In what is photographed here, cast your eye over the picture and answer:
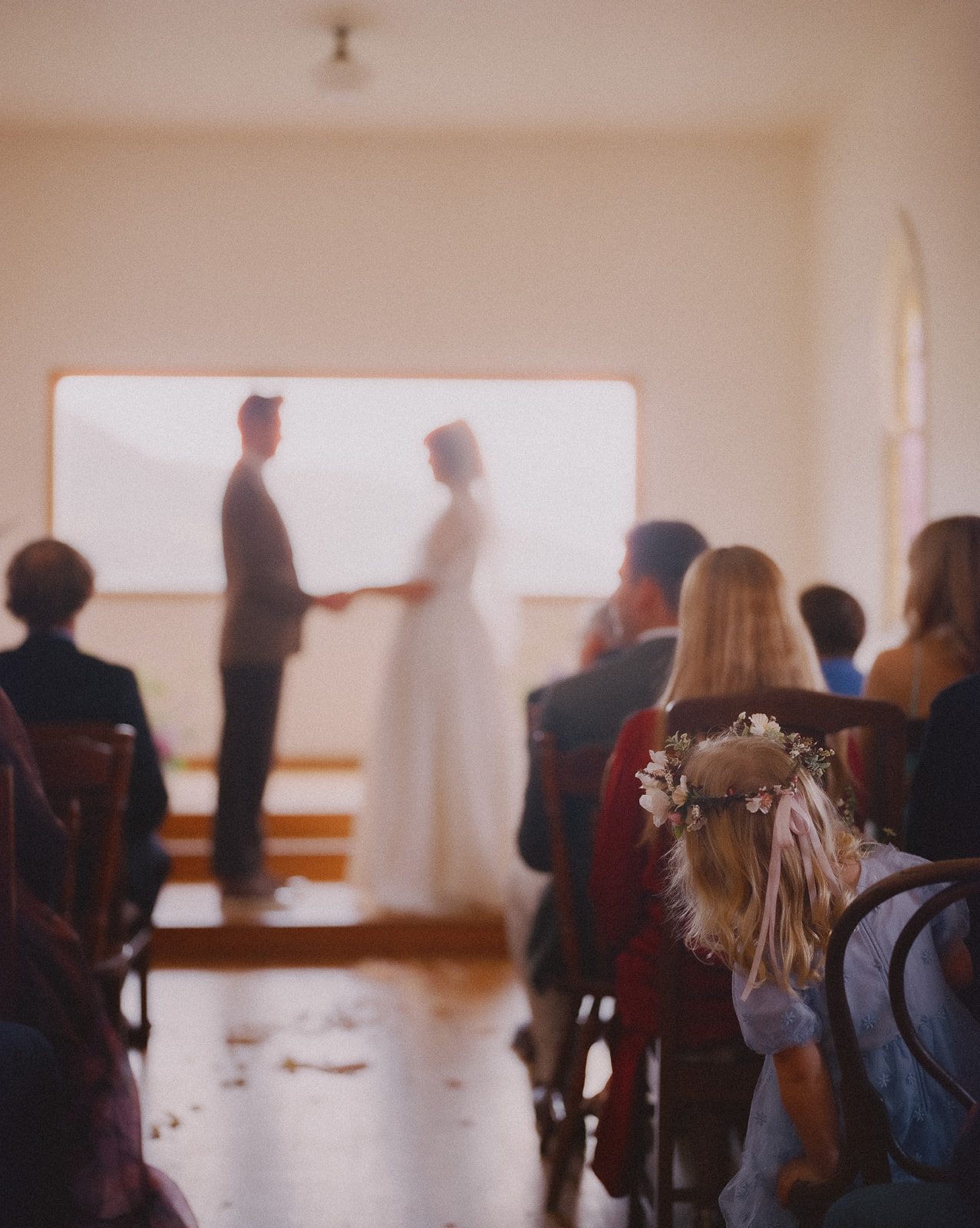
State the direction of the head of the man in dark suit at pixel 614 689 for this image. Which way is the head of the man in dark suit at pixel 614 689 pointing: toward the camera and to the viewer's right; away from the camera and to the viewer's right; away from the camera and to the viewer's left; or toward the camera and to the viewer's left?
away from the camera and to the viewer's left

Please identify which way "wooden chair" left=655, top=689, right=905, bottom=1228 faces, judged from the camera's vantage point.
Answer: facing away from the viewer

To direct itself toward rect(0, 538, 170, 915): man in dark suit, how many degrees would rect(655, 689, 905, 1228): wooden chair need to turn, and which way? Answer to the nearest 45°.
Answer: approximately 45° to its left

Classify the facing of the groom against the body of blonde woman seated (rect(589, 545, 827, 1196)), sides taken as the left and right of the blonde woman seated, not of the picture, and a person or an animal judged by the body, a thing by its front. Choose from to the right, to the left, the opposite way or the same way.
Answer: to the right

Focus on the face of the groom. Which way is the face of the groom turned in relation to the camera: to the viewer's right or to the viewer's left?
to the viewer's right

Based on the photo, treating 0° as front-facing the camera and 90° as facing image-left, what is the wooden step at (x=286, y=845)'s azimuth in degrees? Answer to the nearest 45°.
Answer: approximately 0°

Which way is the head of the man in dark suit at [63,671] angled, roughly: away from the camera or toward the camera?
away from the camera

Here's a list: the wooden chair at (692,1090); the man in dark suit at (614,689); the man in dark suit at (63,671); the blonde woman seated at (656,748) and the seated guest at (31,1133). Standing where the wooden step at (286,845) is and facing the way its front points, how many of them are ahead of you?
5

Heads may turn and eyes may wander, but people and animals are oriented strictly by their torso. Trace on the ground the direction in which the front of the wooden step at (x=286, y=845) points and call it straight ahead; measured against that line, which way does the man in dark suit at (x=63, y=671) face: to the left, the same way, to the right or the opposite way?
the opposite way

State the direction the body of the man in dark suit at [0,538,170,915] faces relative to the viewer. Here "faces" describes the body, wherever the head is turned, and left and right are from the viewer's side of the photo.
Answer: facing away from the viewer

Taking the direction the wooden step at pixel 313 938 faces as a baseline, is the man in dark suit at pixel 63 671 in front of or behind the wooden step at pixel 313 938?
in front

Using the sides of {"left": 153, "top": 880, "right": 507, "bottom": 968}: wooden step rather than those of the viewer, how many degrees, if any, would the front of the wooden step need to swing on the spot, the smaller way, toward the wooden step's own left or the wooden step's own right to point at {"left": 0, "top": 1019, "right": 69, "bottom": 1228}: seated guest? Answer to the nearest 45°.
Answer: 0° — it already faces them

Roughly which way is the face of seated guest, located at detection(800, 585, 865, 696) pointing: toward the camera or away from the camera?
away from the camera

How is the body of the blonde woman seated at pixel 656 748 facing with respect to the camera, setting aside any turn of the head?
away from the camera

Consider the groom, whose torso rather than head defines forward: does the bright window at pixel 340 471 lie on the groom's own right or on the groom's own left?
on the groom's own left

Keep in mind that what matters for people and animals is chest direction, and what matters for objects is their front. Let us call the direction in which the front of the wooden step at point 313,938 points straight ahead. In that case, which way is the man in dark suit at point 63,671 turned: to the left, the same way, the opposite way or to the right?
the opposite way
